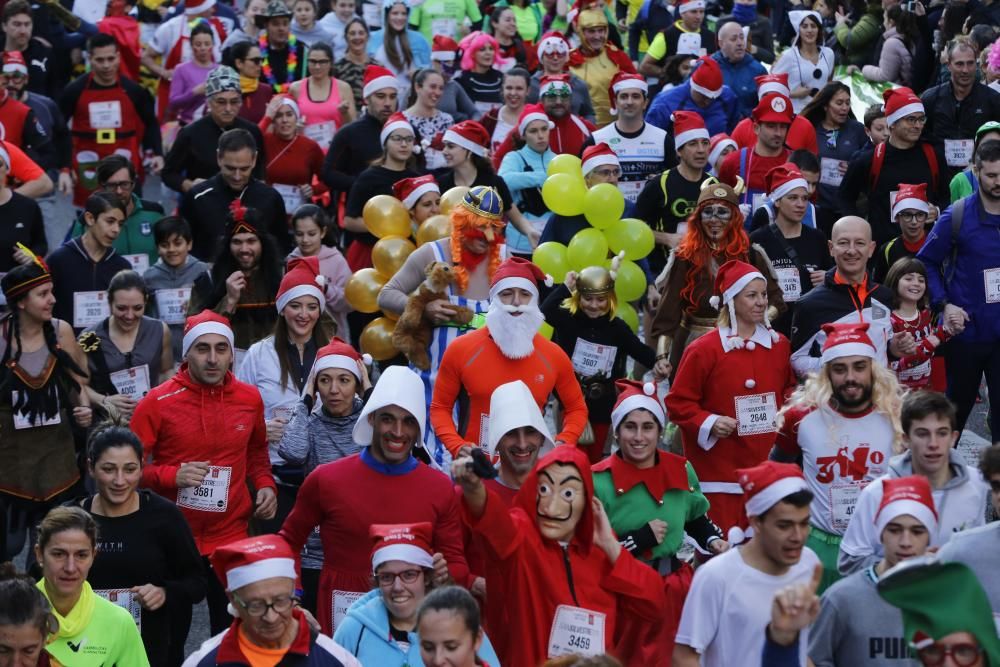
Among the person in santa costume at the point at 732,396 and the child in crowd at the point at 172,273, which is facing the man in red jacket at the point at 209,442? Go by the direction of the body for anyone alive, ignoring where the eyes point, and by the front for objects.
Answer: the child in crowd

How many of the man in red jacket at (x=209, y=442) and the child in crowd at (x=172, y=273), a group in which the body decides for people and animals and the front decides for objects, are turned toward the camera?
2

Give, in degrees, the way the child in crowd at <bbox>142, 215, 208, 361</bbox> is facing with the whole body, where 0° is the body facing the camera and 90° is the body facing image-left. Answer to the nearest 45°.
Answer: approximately 0°

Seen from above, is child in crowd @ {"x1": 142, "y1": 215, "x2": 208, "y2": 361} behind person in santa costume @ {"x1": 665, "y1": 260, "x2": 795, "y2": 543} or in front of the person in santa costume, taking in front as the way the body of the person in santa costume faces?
behind

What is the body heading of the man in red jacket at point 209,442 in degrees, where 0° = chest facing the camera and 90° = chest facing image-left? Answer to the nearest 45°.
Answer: approximately 0°

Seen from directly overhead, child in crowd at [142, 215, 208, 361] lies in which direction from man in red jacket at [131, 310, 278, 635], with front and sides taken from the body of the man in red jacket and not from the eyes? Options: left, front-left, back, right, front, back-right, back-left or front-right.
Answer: back

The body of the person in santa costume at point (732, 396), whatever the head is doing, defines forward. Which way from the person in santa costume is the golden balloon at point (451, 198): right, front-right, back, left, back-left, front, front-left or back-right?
back
